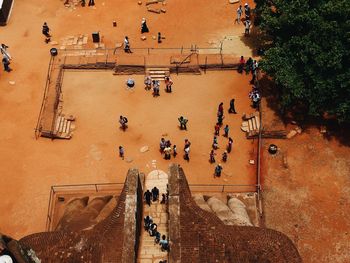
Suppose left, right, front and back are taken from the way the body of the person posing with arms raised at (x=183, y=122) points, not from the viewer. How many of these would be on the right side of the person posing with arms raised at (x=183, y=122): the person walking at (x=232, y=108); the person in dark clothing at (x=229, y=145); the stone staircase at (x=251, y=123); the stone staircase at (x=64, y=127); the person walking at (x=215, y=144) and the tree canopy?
1

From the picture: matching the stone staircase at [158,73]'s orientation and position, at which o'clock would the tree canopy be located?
The tree canopy is roughly at 10 o'clock from the stone staircase.

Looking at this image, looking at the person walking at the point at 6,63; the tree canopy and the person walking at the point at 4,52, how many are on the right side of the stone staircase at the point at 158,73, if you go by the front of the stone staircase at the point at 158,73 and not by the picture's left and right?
2

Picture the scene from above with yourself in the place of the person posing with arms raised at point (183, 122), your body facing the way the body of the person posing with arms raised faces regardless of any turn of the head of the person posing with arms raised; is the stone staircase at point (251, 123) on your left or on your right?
on your left

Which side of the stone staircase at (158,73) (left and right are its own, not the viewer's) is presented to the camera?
front

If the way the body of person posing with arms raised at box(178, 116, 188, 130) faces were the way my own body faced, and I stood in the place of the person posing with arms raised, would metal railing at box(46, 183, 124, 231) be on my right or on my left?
on my right

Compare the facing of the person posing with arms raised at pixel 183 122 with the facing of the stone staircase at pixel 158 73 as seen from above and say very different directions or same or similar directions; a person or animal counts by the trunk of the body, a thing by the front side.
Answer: same or similar directions

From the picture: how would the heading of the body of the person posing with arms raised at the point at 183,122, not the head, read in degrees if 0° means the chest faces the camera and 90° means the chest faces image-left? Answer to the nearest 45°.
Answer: approximately 0°
